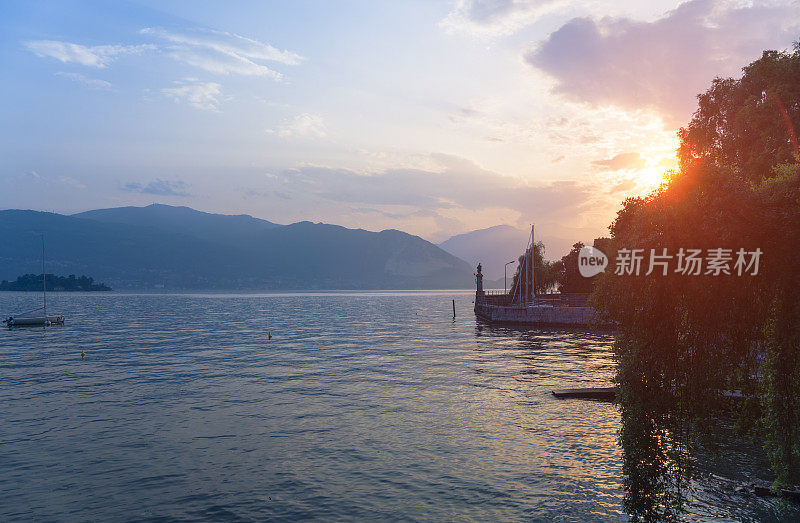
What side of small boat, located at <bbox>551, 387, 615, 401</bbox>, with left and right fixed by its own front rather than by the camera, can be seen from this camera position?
left
